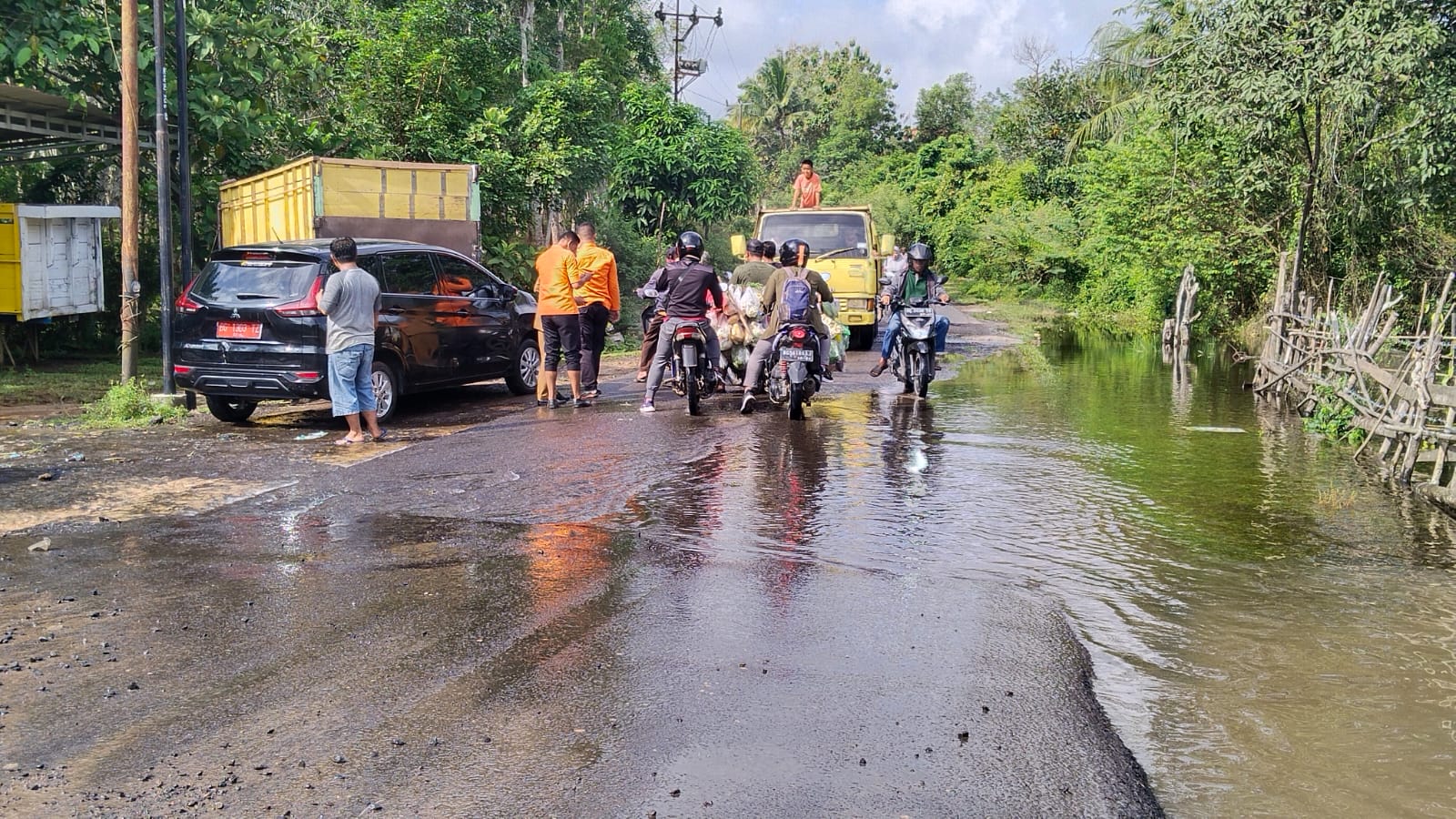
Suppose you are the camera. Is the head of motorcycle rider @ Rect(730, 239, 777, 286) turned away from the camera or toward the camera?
away from the camera

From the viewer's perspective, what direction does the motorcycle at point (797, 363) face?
away from the camera

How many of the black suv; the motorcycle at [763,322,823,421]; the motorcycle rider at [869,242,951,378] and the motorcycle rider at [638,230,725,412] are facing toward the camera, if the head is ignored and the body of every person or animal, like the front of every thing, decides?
1

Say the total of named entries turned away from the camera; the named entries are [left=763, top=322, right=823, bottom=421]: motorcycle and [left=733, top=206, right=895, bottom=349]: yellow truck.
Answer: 1

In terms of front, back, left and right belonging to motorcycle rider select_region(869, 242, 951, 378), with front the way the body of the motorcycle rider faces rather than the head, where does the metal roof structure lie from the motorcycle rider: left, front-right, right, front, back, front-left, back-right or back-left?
right

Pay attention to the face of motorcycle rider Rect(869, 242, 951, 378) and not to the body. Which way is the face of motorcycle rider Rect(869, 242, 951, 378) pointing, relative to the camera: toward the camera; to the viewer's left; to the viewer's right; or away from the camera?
toward the camera

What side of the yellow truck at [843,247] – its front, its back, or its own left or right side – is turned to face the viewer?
front

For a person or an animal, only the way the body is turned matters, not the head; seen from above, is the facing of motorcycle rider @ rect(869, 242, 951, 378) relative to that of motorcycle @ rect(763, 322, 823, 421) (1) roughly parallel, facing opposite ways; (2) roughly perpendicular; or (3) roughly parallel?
roughly parallel, facing opposite ways

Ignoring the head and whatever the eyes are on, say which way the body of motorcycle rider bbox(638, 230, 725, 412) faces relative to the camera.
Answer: away from the camera

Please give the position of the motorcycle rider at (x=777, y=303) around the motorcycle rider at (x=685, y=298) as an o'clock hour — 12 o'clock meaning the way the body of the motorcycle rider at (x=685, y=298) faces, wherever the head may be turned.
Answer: the motorcycle rider at (x=777, y=303) is roughly at 3 o'clock from the motorcycle rider at (x=685, y=298).

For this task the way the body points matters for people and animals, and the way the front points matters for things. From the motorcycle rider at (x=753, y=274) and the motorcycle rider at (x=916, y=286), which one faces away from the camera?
the motorcycle rider at (x=753, y=274)

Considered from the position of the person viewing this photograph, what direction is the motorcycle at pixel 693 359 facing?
facing away from the viewer

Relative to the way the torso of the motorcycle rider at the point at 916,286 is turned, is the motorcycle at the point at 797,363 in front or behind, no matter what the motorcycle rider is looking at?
in front

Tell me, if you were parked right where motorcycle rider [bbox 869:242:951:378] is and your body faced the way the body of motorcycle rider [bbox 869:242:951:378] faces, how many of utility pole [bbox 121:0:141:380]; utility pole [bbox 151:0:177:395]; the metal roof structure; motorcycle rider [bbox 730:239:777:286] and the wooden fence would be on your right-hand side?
4

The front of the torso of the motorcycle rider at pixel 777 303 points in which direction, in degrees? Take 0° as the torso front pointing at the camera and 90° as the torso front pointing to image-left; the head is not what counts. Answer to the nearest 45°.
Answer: approximately 180°

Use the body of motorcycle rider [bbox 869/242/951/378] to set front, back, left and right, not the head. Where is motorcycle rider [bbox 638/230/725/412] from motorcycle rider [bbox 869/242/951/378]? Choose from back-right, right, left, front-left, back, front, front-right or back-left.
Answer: front-right

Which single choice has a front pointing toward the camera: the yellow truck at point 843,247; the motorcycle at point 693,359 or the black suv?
the yellow truck

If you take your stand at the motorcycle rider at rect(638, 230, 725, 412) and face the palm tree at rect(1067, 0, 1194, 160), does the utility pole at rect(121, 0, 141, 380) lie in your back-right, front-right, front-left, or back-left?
back-left
